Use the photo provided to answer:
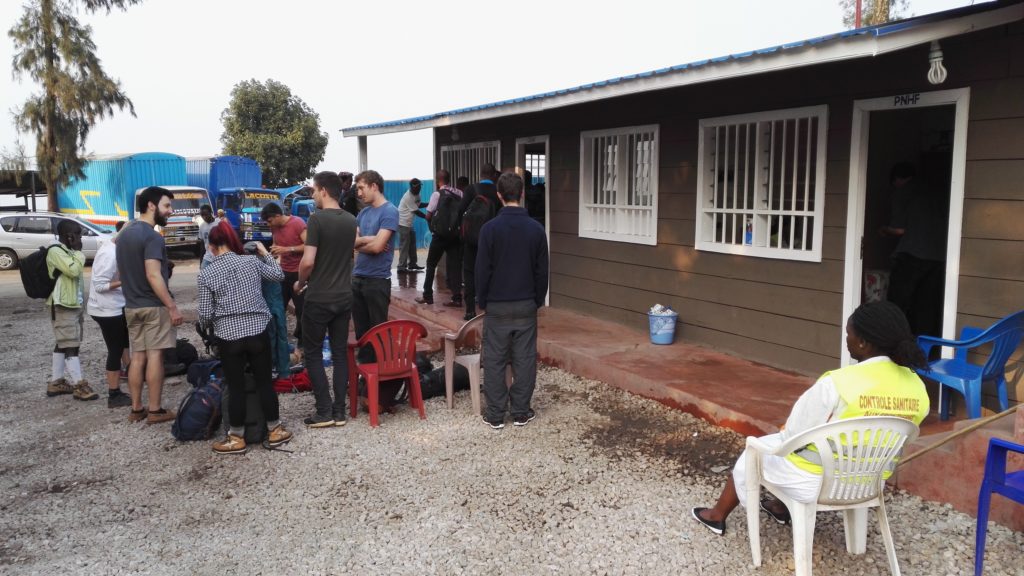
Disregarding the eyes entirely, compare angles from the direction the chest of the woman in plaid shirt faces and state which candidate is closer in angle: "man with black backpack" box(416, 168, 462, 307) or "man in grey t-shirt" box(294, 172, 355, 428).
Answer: the man with black backpack

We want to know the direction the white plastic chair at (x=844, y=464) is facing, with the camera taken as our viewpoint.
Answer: facing away from the viewer and to the left of the viewer

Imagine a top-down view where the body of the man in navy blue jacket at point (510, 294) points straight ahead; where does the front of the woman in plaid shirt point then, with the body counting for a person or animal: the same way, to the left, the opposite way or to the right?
the same way

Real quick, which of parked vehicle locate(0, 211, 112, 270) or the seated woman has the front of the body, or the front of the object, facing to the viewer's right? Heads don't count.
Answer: the parked vehicle

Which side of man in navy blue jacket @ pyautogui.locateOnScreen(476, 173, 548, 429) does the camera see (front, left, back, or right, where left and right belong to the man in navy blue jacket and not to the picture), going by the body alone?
back

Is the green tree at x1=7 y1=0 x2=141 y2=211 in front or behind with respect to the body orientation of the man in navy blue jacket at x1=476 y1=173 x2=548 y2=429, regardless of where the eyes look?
in front

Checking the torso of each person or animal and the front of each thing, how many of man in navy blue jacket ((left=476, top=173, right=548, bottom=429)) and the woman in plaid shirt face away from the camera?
2

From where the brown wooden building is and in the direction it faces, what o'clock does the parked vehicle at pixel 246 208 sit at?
The parked vehicle is roughly at 3 o'clock from the brown wooden building.

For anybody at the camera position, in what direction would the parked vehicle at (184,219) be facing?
facing the viewer

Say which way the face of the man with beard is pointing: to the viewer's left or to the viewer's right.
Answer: to the viewer's right

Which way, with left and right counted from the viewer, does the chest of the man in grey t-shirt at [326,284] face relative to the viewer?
facing away from the viewer and to the left of the viewer

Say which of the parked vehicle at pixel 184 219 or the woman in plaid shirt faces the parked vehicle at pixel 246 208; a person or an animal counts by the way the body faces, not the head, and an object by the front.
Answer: the woman in plaid shirt

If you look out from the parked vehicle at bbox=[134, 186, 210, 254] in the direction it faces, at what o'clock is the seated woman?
The seated woman is roughly at 12 o'clock from the parked vehicle.

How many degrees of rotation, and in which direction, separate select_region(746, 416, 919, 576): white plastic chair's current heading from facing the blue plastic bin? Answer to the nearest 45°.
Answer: approximately 45° to its right

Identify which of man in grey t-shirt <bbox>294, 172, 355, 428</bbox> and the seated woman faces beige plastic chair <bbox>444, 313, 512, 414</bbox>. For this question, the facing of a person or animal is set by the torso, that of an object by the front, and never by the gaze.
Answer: the seated woman

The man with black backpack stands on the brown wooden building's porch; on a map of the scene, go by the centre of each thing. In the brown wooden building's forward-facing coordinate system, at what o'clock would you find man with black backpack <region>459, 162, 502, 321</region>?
The man with black backpack is roughly at 2 o'clock from the brown wooden building.

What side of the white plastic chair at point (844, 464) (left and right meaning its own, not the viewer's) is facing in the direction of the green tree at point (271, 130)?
front

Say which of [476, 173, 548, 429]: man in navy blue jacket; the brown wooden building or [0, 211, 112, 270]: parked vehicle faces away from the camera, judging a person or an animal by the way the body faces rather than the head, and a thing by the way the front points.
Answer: the man in navy blue jacket

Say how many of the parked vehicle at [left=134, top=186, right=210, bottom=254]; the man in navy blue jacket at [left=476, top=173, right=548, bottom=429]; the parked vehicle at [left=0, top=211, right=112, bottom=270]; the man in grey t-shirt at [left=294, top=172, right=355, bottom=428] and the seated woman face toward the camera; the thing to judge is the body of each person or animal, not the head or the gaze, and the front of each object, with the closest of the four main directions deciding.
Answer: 1

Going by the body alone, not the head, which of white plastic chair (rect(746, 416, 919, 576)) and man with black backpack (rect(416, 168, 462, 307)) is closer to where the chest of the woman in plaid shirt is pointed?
the man with black backpack

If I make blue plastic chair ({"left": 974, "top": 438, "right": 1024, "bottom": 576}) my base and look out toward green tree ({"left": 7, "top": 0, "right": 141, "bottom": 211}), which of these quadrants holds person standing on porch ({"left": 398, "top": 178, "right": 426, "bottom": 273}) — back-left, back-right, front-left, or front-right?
front-right
